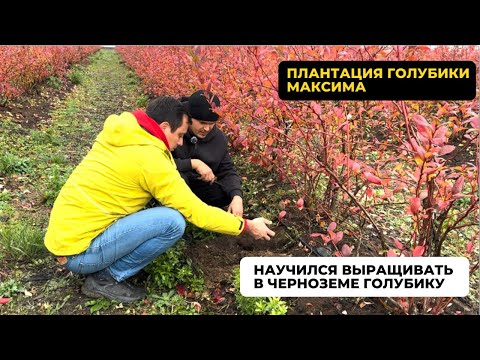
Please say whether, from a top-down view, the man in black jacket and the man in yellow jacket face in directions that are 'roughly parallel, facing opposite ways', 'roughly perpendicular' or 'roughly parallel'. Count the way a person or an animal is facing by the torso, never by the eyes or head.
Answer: roughly perpendicular

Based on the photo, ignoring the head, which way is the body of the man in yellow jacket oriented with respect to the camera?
to the viewer's right

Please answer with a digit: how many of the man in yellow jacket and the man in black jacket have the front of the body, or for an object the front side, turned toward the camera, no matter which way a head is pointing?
1

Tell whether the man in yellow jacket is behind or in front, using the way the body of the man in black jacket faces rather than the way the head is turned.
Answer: in front

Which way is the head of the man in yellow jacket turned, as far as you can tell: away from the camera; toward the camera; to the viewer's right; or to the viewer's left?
to the viewer's right

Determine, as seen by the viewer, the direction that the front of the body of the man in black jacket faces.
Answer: toward the camera

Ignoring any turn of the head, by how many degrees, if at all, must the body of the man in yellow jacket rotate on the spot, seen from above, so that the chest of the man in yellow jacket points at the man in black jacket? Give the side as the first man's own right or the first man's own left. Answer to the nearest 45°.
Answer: approximately 45° to the first man's own left
